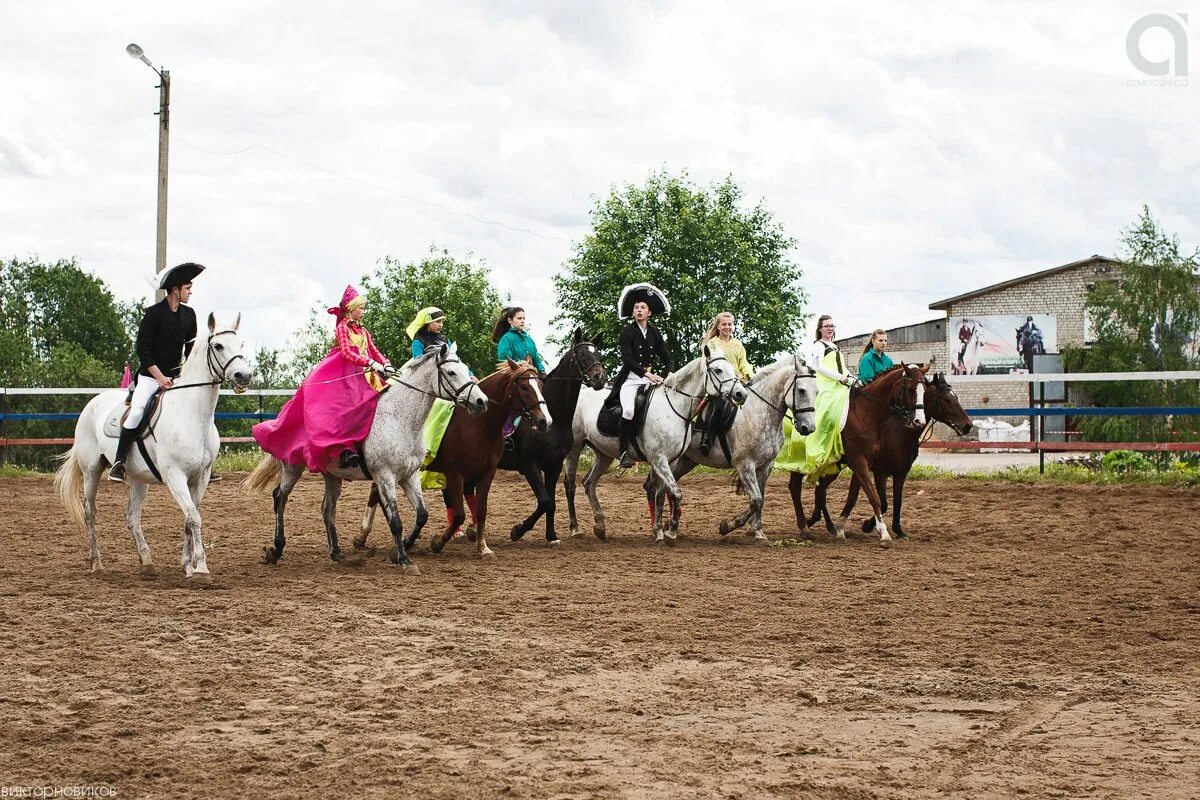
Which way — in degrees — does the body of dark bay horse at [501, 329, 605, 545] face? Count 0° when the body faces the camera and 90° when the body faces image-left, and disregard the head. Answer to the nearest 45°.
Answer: approximately 315°

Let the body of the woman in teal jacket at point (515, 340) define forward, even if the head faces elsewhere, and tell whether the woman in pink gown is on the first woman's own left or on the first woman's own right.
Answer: on the first woman's own right

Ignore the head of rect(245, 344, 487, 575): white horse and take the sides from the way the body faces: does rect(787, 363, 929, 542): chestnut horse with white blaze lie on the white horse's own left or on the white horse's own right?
on the white horse's own left

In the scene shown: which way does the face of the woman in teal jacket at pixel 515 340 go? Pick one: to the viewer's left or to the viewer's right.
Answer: to the viewer's right

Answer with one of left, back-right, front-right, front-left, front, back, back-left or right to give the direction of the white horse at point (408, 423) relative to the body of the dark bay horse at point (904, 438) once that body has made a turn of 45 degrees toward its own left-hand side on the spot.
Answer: back-right

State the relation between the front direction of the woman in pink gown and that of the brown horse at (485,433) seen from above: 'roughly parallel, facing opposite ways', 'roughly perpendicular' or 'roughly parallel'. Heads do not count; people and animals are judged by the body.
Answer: roughly parallel

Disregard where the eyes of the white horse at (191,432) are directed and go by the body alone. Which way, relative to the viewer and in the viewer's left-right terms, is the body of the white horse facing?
facing the viewer and to the right of the viewer

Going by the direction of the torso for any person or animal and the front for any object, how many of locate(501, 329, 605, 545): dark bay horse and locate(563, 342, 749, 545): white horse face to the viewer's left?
0

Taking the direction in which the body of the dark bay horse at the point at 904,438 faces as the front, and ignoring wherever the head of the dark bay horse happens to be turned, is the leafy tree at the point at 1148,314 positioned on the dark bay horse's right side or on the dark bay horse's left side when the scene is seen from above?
on the dark bay horse's left side

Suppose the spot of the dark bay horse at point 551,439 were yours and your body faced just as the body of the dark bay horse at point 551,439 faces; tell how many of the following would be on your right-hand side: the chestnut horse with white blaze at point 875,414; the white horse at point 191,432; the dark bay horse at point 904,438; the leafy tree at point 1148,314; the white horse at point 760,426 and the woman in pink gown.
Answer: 2

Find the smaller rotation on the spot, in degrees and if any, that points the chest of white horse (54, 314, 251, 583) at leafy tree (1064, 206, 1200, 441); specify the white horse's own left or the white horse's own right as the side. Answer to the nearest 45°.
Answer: approximately 90° to the white horse's own left

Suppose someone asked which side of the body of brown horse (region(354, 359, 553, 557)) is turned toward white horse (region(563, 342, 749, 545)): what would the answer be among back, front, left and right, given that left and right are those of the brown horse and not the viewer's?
left

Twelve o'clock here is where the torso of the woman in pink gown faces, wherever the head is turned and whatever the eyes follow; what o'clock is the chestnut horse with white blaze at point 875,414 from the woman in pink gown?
The chestnut horse with white blaze is roughly at 10 o'clock from the woman in pink gown.

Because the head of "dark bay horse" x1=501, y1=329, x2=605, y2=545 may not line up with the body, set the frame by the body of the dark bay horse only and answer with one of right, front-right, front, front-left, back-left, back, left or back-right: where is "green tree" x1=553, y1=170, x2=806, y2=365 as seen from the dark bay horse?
back-left

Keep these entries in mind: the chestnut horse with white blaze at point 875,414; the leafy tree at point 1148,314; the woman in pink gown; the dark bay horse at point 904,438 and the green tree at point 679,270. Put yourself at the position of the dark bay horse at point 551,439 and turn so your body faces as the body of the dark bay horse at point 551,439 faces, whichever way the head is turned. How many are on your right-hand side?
1
